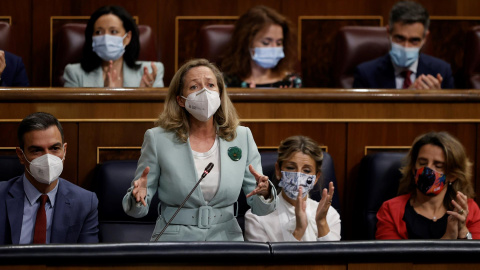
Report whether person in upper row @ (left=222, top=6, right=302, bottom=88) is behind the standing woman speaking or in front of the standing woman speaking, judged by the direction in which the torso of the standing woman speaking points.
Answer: behind

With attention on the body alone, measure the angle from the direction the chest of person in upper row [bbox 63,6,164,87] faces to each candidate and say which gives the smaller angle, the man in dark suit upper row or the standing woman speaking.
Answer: the standing woman speaking

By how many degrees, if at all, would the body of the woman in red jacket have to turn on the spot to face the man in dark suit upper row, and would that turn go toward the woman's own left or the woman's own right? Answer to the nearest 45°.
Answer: approximately 180°

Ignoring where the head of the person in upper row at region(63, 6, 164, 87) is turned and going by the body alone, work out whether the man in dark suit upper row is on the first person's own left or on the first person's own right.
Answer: on the first person's own left

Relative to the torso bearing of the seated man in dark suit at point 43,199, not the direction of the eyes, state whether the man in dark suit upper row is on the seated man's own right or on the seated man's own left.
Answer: on the seated man's own left

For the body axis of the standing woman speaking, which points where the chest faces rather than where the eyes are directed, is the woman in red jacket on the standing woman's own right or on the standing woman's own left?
on the standing woman's own left

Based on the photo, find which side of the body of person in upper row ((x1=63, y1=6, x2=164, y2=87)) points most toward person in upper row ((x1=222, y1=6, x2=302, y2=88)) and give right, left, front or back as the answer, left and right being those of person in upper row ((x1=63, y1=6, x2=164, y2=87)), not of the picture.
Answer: left

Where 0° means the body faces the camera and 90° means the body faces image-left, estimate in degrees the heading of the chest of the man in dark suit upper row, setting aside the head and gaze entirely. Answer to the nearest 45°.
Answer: approximately 0°
